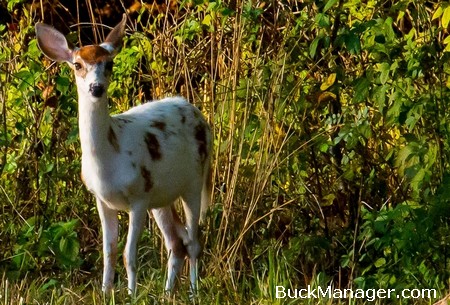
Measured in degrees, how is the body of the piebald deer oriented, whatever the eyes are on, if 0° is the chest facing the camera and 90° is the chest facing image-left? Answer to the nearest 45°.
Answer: approximately 45°
